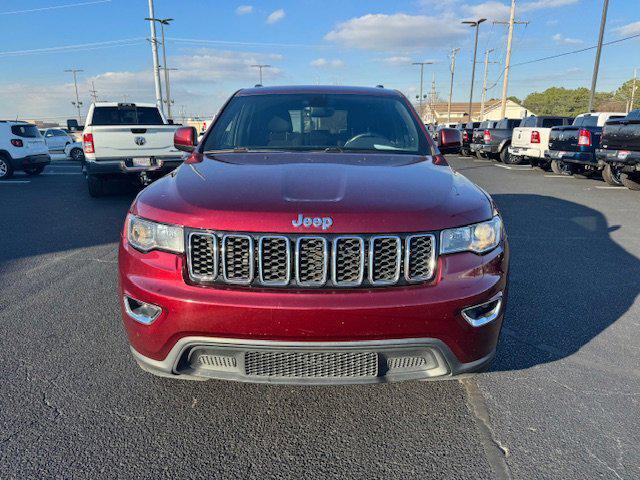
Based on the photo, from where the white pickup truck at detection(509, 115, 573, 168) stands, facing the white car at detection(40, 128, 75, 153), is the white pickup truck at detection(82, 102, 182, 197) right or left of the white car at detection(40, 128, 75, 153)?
left

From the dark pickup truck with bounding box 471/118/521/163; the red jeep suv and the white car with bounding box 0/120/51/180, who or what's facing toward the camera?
the red jeep suv

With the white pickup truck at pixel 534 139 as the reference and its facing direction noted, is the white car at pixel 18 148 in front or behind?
behind

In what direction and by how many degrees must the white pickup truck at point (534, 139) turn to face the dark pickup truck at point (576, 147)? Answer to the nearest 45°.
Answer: approximately 135° to its right

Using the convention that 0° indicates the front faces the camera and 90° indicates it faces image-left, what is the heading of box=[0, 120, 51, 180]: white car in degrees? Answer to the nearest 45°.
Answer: approximately 135°

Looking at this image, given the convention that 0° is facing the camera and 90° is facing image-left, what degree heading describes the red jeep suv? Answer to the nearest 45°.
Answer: approximately 0°

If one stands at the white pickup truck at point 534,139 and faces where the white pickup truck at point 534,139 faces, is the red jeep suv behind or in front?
behind

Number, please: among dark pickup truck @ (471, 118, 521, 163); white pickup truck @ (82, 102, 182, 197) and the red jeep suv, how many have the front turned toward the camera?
1

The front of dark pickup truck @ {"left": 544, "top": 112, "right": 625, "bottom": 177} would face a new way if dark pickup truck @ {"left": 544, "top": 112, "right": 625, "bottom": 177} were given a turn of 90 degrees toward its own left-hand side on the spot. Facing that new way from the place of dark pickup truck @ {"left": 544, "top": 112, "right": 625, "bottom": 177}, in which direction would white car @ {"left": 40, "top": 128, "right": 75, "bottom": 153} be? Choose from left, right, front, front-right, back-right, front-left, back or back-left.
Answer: front-left

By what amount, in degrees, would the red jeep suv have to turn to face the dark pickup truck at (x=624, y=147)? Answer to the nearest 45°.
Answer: approximately 135° to its left

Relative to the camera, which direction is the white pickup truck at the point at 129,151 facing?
away from the camera

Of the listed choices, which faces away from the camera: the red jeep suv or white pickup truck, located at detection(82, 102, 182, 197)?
the white pickup truck

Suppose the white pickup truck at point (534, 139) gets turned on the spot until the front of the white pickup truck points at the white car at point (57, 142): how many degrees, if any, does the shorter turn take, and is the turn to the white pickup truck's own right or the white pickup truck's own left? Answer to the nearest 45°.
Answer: approximately 135° to the white pickup truck's own left

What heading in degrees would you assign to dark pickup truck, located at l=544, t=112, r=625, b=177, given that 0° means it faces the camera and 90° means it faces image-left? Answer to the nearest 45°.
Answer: approximately 225°

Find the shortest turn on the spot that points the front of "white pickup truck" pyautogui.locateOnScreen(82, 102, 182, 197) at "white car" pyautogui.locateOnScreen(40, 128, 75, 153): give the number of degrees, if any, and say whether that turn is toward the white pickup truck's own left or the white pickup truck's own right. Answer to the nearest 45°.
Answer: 0° — it already faces it
